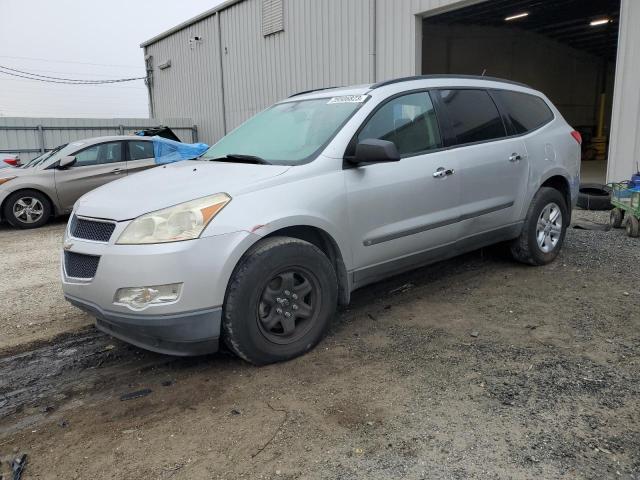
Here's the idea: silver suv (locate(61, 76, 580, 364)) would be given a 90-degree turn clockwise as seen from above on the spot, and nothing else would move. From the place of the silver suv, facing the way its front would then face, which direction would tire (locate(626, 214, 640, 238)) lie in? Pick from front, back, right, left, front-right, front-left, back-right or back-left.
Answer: right

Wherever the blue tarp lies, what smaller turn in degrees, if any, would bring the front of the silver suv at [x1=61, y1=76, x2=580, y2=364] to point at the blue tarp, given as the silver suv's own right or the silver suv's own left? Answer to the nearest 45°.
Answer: approximately 135° to the silver suv's own right

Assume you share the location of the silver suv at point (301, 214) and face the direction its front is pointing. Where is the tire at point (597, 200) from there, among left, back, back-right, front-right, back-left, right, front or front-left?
back

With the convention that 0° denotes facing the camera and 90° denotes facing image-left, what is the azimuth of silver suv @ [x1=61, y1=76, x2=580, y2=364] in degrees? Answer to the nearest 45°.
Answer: approximately 45°

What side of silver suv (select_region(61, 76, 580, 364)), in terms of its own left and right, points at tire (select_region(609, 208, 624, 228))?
back
